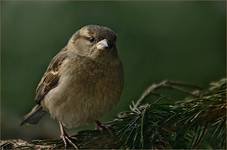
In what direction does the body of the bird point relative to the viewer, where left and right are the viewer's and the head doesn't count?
facing the viewer and to the right of the viewer
